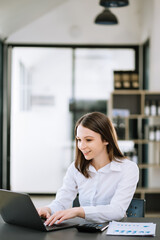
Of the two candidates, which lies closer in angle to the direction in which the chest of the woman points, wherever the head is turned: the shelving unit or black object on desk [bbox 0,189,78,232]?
the black object on desk

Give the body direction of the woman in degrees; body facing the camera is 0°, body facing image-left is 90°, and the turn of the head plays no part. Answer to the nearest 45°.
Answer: approximately 45°

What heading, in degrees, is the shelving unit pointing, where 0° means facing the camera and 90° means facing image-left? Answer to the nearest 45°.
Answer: approximately 0°

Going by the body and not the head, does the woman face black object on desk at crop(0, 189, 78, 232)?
yes

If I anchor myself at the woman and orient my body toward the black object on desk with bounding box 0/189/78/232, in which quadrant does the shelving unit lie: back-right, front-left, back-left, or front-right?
back-right

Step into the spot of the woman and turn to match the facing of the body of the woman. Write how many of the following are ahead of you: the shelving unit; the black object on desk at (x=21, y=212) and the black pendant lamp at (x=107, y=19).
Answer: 1
